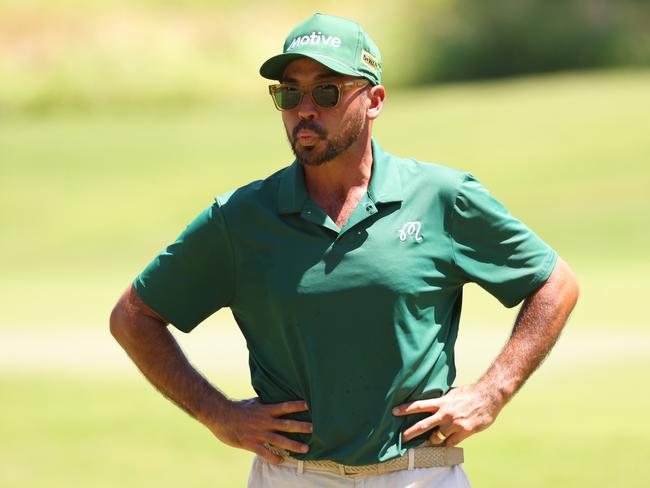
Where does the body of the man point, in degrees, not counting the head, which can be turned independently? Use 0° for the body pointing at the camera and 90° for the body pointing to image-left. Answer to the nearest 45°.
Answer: approximately 0°

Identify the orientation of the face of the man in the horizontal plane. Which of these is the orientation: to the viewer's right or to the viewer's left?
to the viewer's left
